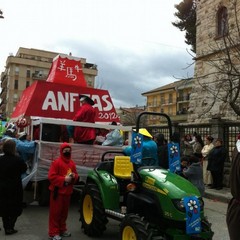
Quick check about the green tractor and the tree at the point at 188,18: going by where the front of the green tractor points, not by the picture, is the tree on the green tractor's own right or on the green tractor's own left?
on the green tractor's own left

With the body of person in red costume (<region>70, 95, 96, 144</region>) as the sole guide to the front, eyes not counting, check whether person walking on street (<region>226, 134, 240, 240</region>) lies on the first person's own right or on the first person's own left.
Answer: on the first person's own left

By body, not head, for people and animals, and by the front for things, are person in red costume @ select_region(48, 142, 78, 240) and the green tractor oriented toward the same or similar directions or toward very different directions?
same or similar directions

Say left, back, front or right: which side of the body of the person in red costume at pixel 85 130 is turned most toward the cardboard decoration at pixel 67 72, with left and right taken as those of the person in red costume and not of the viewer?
right

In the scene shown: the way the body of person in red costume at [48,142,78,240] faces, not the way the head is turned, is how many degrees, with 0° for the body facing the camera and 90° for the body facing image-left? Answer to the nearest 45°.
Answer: approximately 315°

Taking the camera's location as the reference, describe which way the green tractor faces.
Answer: facing the viewer and to the right of the viewer

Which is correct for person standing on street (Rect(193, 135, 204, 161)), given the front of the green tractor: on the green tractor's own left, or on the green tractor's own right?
on the green tractor's own left

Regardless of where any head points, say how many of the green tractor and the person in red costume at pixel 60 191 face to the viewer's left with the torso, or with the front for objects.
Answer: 0
